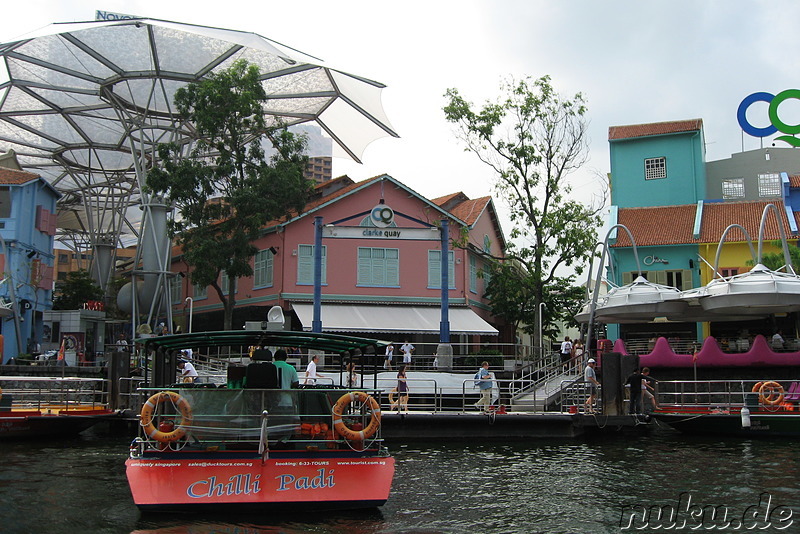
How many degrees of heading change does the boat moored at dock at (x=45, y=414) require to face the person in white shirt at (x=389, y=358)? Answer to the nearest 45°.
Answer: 0° — it already faces them

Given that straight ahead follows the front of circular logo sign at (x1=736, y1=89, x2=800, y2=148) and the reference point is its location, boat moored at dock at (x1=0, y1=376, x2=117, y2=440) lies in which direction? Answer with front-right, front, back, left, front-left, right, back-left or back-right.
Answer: front-right

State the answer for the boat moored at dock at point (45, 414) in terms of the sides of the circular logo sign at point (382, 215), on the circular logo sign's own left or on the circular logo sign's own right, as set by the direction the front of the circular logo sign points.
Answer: on the circular logo sign's own right

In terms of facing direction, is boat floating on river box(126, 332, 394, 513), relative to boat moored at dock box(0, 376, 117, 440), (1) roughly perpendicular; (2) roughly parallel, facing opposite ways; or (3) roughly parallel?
roughly perpendicular

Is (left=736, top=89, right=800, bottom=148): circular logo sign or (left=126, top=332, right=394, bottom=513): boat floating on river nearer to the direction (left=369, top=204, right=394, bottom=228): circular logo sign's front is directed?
the boat floating on river

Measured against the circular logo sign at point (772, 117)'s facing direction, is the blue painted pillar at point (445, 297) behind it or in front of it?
in front

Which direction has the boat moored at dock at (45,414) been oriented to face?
to the viewer's right

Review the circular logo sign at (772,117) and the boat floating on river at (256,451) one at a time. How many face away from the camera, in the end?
1

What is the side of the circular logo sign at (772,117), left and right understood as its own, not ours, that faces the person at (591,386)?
front

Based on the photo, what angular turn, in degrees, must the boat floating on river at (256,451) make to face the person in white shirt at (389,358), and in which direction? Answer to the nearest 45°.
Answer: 0° — it already faces them

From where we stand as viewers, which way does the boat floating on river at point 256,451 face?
facing away from the viewer

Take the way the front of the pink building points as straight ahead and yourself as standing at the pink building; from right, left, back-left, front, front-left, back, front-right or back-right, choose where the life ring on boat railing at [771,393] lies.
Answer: front-left
